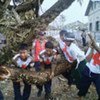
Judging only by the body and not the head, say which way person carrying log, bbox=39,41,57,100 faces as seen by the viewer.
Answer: toward the camera

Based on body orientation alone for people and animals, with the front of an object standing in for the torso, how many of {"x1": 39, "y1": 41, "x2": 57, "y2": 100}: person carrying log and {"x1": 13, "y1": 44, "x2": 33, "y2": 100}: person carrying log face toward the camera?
2

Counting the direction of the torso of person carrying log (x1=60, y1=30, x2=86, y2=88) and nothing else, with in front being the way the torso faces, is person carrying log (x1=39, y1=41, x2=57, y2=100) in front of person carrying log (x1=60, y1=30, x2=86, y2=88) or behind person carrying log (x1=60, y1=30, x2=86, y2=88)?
in front

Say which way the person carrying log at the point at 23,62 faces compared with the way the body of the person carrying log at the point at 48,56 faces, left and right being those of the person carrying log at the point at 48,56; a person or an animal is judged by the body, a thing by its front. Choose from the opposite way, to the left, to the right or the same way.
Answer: the same way

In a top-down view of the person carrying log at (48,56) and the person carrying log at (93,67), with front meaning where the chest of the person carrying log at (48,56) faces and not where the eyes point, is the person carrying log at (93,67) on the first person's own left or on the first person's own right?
on the first person's own left

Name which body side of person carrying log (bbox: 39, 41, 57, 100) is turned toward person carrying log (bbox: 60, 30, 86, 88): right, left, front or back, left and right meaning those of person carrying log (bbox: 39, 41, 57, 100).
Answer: left

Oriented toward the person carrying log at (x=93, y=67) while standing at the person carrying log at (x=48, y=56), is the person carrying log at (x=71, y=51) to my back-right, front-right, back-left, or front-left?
front-left

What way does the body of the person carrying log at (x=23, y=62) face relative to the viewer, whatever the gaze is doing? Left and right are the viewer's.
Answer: facing the viewer

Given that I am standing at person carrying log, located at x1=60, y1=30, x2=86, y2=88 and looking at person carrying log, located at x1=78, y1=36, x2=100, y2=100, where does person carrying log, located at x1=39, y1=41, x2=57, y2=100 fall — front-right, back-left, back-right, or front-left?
back-right

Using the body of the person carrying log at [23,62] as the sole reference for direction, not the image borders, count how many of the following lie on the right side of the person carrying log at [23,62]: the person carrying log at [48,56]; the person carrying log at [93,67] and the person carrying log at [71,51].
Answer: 0

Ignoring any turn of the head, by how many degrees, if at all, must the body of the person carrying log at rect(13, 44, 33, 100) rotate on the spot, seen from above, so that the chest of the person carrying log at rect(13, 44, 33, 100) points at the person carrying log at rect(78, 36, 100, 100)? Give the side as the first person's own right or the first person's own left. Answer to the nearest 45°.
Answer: approximately 90° to the first person's own left

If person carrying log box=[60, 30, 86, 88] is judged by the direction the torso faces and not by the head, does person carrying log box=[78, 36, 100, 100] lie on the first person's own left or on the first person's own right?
on the first person's own left

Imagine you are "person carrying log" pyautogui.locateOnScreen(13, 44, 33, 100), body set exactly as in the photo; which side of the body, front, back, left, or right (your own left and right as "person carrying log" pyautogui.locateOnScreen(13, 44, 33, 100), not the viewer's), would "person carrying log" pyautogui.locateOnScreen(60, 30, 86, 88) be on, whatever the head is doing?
left
